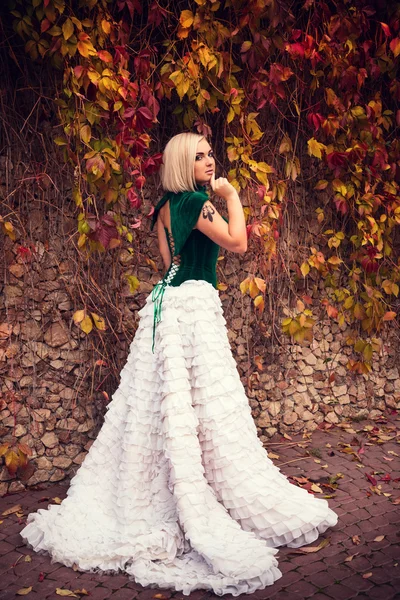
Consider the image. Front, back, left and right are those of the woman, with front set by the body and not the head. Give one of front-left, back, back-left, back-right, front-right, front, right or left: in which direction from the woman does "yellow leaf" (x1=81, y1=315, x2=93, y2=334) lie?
left

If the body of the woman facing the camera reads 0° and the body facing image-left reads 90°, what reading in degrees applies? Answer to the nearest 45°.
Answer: approximately 225°

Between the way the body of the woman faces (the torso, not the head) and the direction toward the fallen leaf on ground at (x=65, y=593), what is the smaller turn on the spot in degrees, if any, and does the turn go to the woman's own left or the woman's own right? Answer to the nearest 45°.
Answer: approximately 180°

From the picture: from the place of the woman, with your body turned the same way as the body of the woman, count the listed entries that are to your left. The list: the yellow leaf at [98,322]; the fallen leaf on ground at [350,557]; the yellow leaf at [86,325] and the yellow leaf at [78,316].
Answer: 3

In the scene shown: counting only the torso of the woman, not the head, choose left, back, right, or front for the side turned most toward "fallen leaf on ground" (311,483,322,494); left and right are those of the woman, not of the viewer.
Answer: front

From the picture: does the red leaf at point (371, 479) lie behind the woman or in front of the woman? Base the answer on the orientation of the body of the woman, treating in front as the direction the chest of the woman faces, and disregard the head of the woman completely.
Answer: in front

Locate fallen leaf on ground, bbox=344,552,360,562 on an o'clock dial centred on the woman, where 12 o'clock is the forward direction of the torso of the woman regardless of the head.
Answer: The fallen leaf on ground is roughly at 2 o'clock from the woman.

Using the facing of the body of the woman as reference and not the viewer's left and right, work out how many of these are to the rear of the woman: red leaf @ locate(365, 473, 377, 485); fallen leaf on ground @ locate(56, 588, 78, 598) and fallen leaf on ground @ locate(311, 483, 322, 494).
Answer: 1

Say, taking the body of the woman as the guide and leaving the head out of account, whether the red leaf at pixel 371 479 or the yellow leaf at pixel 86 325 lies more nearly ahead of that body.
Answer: the red leaf

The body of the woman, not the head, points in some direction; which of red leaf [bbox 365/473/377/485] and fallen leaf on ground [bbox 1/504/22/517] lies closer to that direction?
the red leaf

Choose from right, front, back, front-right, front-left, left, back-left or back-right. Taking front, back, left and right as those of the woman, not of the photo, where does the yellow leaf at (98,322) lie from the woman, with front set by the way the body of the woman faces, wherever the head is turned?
left

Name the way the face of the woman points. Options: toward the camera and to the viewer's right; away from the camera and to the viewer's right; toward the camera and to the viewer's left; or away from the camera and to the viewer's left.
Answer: toward the camera and to the viewer's right

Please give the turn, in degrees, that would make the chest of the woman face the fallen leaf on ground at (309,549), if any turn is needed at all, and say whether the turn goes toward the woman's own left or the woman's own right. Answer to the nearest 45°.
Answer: approximately 45° to the woman's own right

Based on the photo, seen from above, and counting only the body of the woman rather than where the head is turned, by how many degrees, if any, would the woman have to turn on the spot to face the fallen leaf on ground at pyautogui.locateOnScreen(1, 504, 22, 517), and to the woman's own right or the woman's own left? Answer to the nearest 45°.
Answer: approximately 90° to the woman's own left

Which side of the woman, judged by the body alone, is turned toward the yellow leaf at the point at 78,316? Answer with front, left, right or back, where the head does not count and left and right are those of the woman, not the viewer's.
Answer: left
